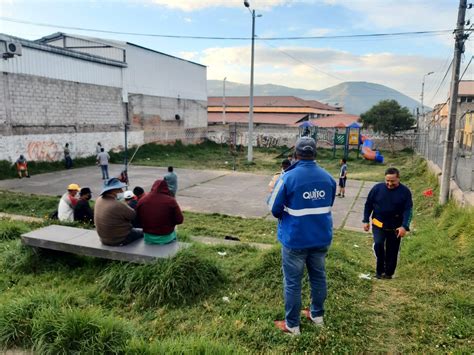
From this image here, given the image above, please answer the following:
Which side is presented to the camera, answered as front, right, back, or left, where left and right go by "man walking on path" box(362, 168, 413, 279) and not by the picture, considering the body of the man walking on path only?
front

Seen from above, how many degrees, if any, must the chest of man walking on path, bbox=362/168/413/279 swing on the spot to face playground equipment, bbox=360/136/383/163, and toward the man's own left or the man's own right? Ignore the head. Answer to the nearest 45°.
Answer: approximately 180°

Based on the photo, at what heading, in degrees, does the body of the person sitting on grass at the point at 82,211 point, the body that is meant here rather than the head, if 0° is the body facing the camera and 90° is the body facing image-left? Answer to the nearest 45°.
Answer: approximately 225°

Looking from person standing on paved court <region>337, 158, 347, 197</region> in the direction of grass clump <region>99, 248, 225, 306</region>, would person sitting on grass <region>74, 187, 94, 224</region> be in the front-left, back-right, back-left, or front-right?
front-right

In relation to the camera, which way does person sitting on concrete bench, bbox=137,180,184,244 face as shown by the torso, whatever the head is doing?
away from the camera

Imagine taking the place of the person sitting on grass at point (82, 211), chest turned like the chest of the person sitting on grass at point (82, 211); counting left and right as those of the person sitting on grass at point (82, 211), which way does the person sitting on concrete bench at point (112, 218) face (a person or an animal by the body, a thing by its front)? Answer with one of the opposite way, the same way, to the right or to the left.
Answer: the same way

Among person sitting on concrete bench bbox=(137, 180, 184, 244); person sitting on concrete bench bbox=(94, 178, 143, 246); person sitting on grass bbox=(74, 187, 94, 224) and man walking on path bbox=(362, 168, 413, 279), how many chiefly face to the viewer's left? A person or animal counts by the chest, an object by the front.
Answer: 0

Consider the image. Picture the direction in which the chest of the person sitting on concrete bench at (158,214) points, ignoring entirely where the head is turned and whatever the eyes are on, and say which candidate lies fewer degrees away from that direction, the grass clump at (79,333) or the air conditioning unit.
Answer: the air conditioning unit

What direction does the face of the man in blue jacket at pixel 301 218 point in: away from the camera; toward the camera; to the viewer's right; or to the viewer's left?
away from the camera

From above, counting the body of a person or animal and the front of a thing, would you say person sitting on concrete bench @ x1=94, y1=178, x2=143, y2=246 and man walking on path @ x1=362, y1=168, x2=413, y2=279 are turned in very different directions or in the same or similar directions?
very different directions

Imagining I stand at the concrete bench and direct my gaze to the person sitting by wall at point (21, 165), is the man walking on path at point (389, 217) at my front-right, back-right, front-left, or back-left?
back-right

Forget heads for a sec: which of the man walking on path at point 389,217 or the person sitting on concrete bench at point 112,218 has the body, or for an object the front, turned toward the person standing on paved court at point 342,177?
the person sitting on concrete bench

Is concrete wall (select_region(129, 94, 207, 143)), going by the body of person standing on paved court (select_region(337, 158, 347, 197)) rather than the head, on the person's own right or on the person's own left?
on the person's own right

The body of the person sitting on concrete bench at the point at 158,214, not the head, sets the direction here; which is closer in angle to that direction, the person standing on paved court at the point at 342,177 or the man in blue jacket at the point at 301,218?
the person standing on paved court

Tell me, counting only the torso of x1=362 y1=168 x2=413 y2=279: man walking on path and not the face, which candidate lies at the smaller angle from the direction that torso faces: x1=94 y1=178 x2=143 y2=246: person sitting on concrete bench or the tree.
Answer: the person sitting on concrete bench
